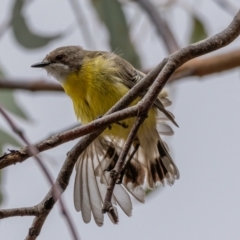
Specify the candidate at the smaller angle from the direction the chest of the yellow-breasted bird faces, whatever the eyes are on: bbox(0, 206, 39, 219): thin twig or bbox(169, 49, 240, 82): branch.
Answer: the thin twig

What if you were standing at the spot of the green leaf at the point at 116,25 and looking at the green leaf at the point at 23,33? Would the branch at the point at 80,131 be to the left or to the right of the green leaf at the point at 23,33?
left

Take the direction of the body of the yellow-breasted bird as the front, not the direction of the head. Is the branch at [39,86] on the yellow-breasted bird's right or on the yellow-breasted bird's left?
on the yellow-breasted bird's right

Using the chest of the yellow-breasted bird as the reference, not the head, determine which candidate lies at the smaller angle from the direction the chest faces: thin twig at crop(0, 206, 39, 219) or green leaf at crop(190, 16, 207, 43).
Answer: the thin twig
